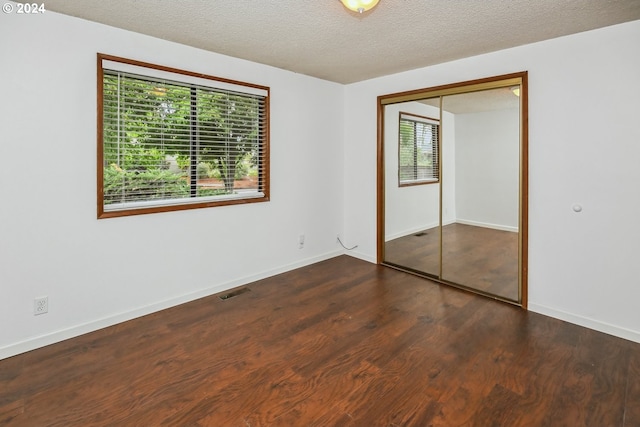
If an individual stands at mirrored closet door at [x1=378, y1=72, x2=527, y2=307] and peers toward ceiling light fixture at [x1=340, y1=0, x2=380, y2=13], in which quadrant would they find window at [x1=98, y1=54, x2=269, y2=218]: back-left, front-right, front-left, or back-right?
front-right

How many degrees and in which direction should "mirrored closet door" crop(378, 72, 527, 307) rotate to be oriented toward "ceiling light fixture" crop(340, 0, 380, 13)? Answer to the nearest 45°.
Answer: approximately 45° to its left

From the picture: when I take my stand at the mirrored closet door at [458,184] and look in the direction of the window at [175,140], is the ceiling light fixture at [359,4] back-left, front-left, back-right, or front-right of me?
front-left

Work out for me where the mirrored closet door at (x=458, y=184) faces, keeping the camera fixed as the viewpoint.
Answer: facing the viewer and to the left of the viewer

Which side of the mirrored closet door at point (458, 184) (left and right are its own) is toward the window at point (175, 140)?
front
